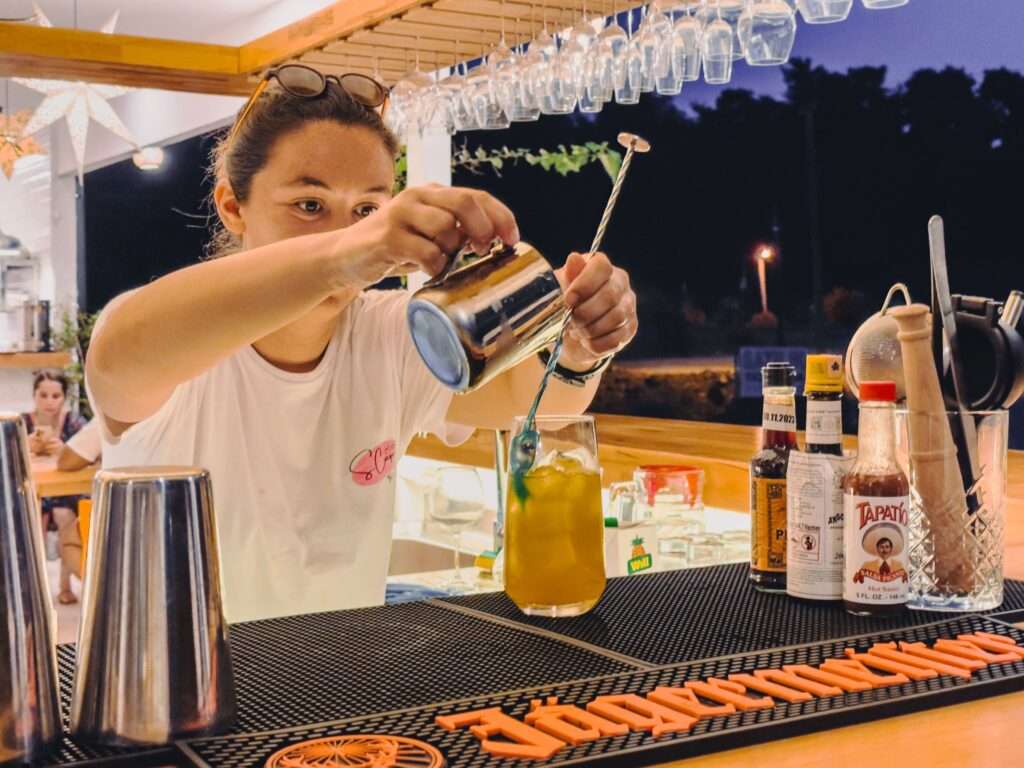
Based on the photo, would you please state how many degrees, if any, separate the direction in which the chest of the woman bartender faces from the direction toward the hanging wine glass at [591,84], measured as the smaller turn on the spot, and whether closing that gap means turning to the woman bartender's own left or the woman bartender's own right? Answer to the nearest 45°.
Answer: approximately 90° to the woman bartender's own left

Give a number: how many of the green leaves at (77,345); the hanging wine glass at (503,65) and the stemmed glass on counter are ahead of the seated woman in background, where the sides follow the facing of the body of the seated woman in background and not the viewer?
2

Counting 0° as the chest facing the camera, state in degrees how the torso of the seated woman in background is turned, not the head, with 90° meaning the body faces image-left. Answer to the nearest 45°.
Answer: approximately 0°

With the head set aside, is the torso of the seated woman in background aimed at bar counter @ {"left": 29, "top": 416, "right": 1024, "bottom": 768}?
yes

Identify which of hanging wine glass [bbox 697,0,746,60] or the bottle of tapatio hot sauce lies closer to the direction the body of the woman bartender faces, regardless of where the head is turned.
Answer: the bottle of tapatio hot sauce

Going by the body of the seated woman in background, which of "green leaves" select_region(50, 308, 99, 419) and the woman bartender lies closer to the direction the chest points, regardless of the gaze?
the woman bartender
